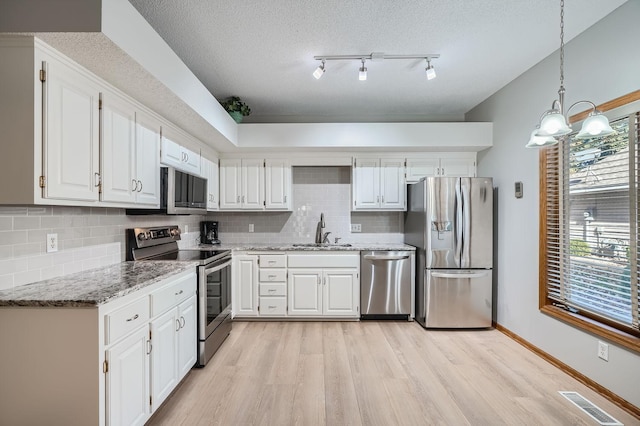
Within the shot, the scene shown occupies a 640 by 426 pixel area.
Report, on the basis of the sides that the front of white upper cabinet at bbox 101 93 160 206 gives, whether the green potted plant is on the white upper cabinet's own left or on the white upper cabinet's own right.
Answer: on the white upper cabinet's own left

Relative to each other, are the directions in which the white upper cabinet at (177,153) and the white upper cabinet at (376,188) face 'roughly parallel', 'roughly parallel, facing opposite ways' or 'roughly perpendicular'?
roughly perpendicular

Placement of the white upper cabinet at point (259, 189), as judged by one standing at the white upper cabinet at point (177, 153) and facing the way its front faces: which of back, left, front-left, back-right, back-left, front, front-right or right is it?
left

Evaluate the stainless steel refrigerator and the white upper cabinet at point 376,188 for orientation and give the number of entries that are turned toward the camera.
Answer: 2

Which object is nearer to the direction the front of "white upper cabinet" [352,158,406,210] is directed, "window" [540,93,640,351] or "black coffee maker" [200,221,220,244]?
the window

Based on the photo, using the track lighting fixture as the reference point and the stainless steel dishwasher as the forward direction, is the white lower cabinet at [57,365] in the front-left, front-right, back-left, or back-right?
back-left

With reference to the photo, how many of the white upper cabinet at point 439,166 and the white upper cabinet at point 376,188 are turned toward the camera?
2

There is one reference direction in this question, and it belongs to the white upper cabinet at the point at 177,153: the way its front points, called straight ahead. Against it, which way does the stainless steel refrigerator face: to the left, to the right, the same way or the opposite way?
to the right

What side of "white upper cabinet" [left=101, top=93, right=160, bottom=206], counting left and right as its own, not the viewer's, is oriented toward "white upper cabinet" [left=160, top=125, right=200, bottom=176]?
left

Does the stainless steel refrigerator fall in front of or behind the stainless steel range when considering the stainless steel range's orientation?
in front

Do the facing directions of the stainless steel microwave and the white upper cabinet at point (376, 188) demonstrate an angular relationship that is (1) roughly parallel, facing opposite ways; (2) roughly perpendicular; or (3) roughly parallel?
roughly perpendicular

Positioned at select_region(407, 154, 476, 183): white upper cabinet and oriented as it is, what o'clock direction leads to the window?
The window is roughly at 11 o'clock from the white upper cabinet.

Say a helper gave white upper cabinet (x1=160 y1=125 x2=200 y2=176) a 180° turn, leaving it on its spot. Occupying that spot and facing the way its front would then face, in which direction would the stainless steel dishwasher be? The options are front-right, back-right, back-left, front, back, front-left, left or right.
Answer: back-right
